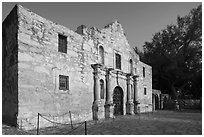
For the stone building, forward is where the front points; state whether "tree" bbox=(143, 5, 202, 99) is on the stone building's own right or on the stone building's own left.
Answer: on the stone building's own left

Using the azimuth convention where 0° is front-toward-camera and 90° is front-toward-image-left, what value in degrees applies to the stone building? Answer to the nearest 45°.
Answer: approximately 315°
